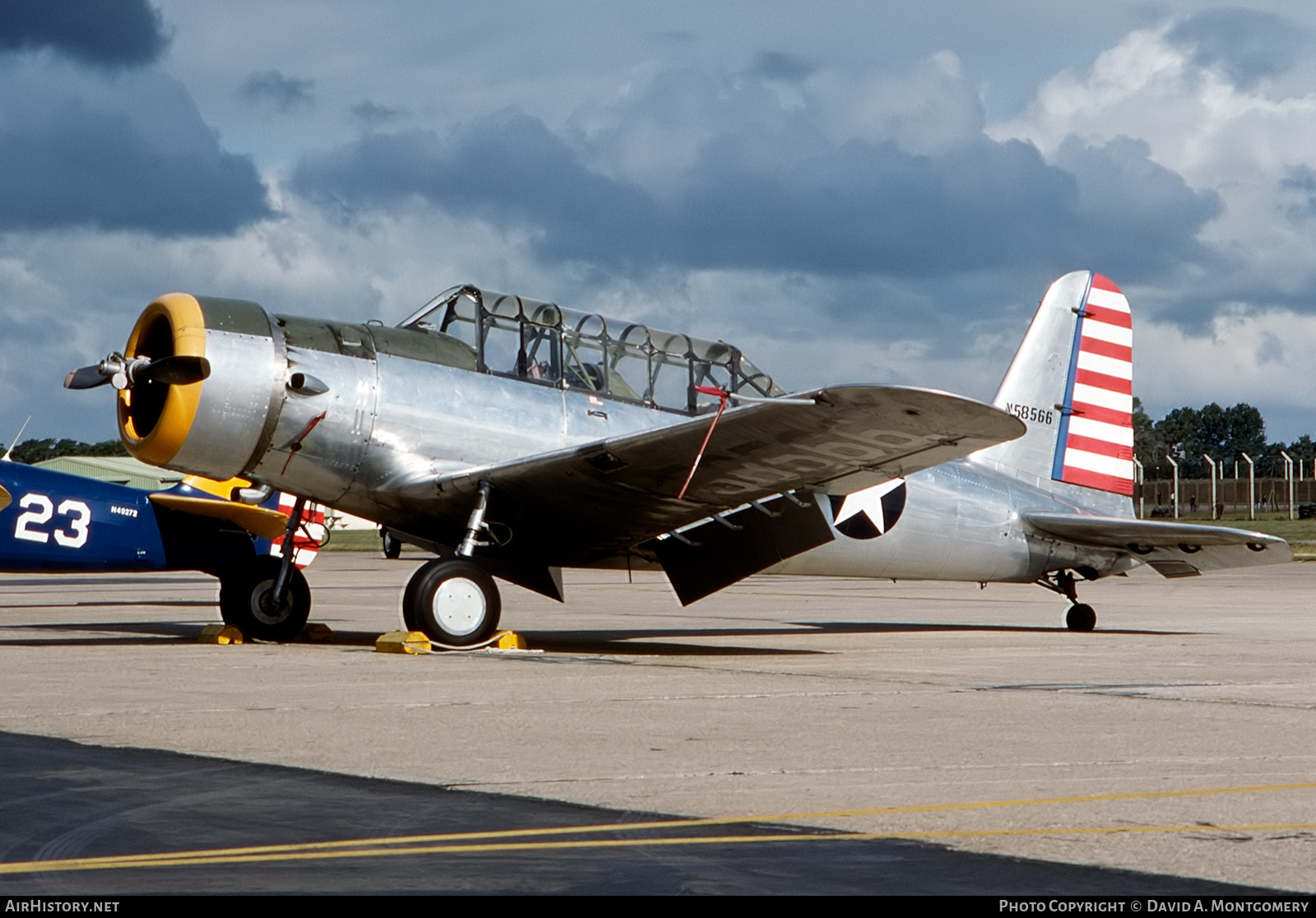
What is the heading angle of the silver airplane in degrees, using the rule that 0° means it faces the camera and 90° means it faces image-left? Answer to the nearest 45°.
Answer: approximately 45°

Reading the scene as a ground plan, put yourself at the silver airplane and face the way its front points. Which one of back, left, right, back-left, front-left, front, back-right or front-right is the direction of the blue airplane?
right
